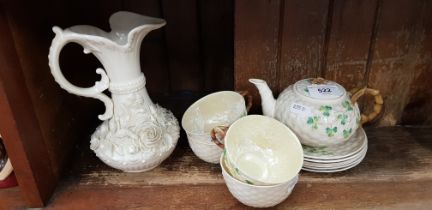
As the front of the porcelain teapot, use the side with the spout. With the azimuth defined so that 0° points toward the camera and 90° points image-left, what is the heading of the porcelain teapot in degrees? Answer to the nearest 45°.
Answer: approximately 90°

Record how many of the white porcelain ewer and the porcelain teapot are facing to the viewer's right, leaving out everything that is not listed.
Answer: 1

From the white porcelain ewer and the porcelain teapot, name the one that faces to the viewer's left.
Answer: the porcelain teapot

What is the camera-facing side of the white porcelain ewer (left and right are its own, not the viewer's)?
right
